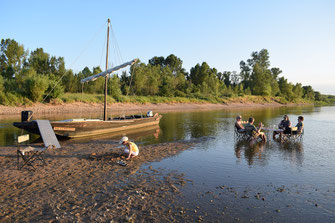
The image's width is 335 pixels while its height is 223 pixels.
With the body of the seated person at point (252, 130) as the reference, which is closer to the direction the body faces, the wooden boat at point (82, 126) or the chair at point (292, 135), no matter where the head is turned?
the chair

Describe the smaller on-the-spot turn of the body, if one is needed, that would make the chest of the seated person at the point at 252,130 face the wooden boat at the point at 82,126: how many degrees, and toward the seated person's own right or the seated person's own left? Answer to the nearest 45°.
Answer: approximately 180°

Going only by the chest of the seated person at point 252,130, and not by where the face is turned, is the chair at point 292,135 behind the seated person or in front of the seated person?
in front

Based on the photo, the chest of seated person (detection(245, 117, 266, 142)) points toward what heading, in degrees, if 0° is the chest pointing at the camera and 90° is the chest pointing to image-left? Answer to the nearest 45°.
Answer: approximately 270°

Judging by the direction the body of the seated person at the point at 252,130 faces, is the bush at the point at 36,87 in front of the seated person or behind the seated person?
behind
